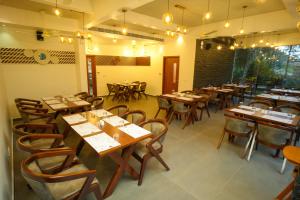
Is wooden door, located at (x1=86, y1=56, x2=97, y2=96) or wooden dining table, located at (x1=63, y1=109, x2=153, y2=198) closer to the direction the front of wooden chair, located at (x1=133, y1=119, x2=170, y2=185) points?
the wooden dining table

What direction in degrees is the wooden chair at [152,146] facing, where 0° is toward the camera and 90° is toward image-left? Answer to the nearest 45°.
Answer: approximately 45°

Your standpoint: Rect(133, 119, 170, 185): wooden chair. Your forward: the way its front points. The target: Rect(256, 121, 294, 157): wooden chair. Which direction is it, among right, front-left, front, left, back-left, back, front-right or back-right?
back-left

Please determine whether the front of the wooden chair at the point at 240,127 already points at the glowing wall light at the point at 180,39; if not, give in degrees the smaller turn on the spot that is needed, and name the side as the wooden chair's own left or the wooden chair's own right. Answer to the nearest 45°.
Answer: approximately 90° to the wooden chair's own left

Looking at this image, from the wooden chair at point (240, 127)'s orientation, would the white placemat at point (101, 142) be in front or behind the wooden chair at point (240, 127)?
behind

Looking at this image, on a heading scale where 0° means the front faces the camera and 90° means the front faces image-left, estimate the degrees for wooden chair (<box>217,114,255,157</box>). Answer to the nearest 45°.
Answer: approximately 225°

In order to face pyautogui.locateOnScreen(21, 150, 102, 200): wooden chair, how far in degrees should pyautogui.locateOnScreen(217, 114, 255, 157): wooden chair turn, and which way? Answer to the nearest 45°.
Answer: approximately 180°

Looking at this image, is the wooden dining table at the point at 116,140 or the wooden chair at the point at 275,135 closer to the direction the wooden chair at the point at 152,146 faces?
the wooden dining table

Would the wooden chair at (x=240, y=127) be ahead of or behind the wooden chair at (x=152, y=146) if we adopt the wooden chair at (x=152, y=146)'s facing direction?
behind

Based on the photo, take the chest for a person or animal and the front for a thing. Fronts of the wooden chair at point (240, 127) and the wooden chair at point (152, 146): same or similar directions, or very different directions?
very different directions
